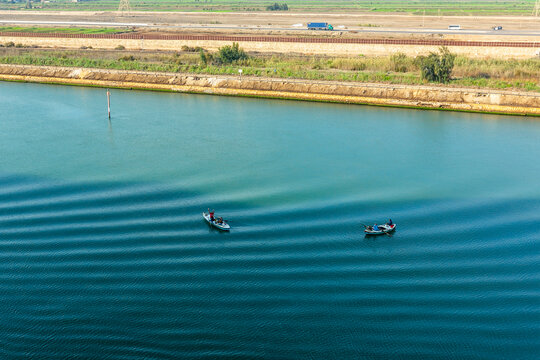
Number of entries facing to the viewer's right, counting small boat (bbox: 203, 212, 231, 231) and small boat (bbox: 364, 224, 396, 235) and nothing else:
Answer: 1
